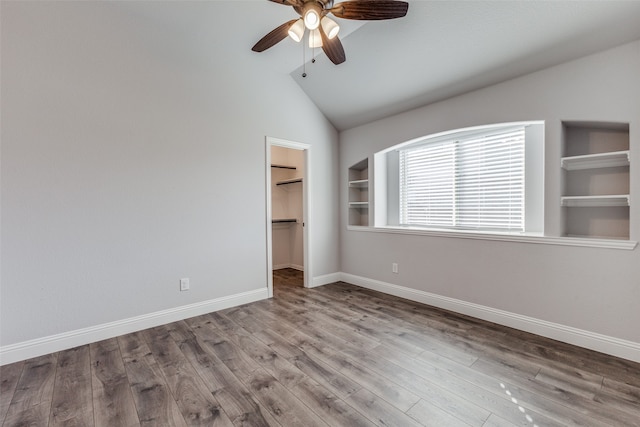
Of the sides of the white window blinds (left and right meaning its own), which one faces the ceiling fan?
front

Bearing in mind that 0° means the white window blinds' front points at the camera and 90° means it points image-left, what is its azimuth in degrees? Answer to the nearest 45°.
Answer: approximately 45°
